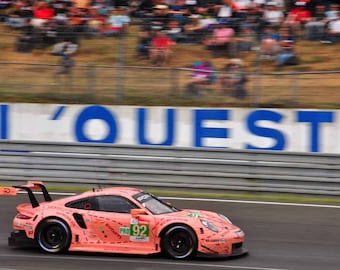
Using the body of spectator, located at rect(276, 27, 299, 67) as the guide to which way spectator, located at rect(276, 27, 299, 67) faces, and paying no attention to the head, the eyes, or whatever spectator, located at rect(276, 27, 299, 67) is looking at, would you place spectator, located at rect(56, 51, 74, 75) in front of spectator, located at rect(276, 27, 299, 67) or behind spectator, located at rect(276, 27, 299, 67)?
in front

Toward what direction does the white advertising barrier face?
toward the camera

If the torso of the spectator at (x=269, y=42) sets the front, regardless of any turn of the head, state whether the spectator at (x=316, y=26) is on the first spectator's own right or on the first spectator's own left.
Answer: on the first spectator's own left

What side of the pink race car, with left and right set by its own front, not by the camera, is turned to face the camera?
right

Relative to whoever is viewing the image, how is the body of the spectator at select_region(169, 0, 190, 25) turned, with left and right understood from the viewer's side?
facing the viewer

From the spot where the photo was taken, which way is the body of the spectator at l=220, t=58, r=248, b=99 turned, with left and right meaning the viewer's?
facing the viewer and to the left of the viewer

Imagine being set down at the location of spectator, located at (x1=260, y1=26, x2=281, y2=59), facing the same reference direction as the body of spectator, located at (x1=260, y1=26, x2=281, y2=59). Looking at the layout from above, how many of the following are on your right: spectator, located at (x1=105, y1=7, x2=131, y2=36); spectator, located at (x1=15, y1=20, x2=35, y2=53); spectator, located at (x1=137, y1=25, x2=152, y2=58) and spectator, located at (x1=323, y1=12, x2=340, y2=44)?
3

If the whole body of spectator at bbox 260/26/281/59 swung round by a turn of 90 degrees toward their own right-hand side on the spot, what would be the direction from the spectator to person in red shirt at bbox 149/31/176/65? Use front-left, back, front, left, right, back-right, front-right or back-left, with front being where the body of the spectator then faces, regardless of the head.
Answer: front

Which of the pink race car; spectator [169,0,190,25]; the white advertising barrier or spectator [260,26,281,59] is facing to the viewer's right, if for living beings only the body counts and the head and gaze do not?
the pink race car
